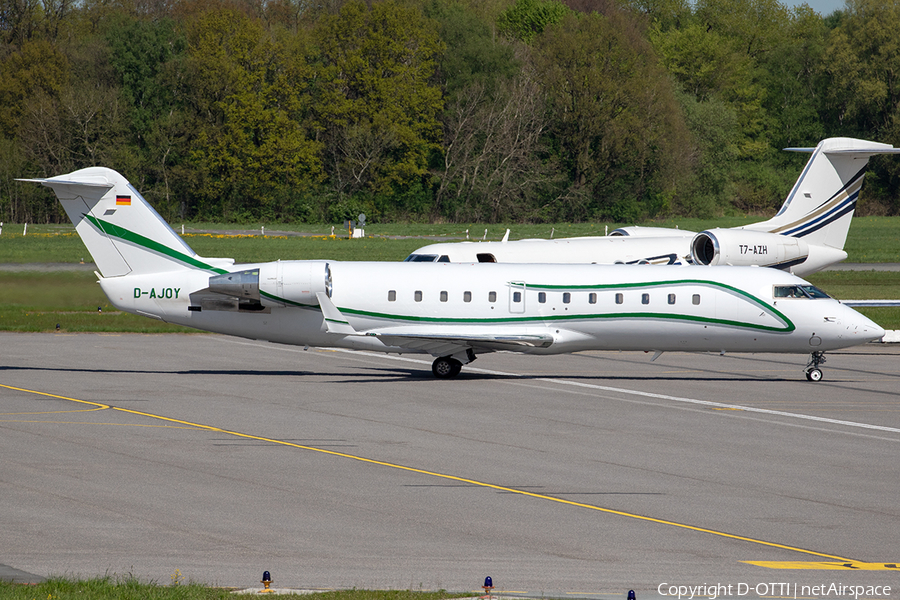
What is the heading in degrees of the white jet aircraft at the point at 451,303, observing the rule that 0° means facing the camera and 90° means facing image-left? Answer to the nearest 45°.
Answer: approximately 270°

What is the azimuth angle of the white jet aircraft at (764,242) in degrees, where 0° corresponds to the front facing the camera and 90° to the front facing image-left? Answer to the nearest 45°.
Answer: approximately 45°

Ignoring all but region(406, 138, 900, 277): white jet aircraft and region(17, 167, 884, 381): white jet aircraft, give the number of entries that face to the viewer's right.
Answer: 1

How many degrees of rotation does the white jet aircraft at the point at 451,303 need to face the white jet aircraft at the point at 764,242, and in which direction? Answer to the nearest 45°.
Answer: approximately 45° to its left
